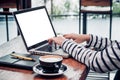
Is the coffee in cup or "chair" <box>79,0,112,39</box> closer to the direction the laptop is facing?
the coffee in cup

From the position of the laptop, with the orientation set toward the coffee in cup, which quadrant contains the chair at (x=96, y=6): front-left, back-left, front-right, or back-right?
back-left

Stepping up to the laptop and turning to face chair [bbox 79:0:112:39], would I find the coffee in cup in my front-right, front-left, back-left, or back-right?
back-right

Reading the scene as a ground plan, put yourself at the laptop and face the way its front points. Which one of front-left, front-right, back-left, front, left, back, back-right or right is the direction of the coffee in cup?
front-right

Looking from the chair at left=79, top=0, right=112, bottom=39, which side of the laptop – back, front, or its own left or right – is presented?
left

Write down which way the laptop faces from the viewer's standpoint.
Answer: facing the viewer and to the right of the viewer
